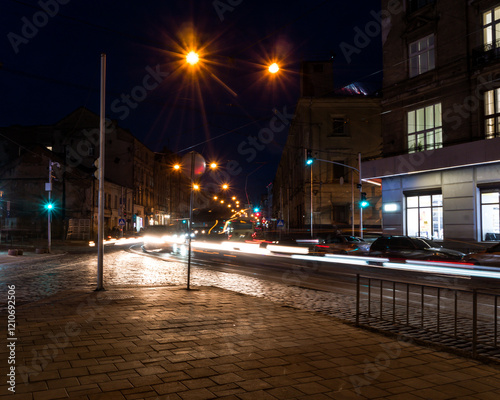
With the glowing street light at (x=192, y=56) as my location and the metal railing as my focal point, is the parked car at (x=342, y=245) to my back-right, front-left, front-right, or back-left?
back-left

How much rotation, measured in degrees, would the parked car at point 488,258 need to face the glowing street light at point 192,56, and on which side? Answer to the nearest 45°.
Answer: approximately 45° to its left

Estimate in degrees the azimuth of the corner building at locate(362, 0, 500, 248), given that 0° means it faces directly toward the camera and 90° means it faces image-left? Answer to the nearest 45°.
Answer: approximately 45°

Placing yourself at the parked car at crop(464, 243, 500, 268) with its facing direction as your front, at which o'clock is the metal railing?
The metal railing is roughly at 9 o'clock from the parked car.

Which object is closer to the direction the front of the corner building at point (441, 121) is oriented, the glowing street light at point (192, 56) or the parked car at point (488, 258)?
the glowing street light

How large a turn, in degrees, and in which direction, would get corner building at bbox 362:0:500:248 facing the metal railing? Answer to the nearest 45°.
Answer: approximately 45° to its left

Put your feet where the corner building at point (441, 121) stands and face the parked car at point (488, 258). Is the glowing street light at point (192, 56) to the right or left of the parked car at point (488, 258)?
right

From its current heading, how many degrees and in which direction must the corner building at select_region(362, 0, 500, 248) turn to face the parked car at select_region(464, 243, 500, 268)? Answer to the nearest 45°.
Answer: approximately 45° to its left

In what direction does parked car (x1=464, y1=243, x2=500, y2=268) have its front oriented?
to the viewer's left

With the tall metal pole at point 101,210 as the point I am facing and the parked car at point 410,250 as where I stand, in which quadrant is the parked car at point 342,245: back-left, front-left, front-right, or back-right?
back-right
